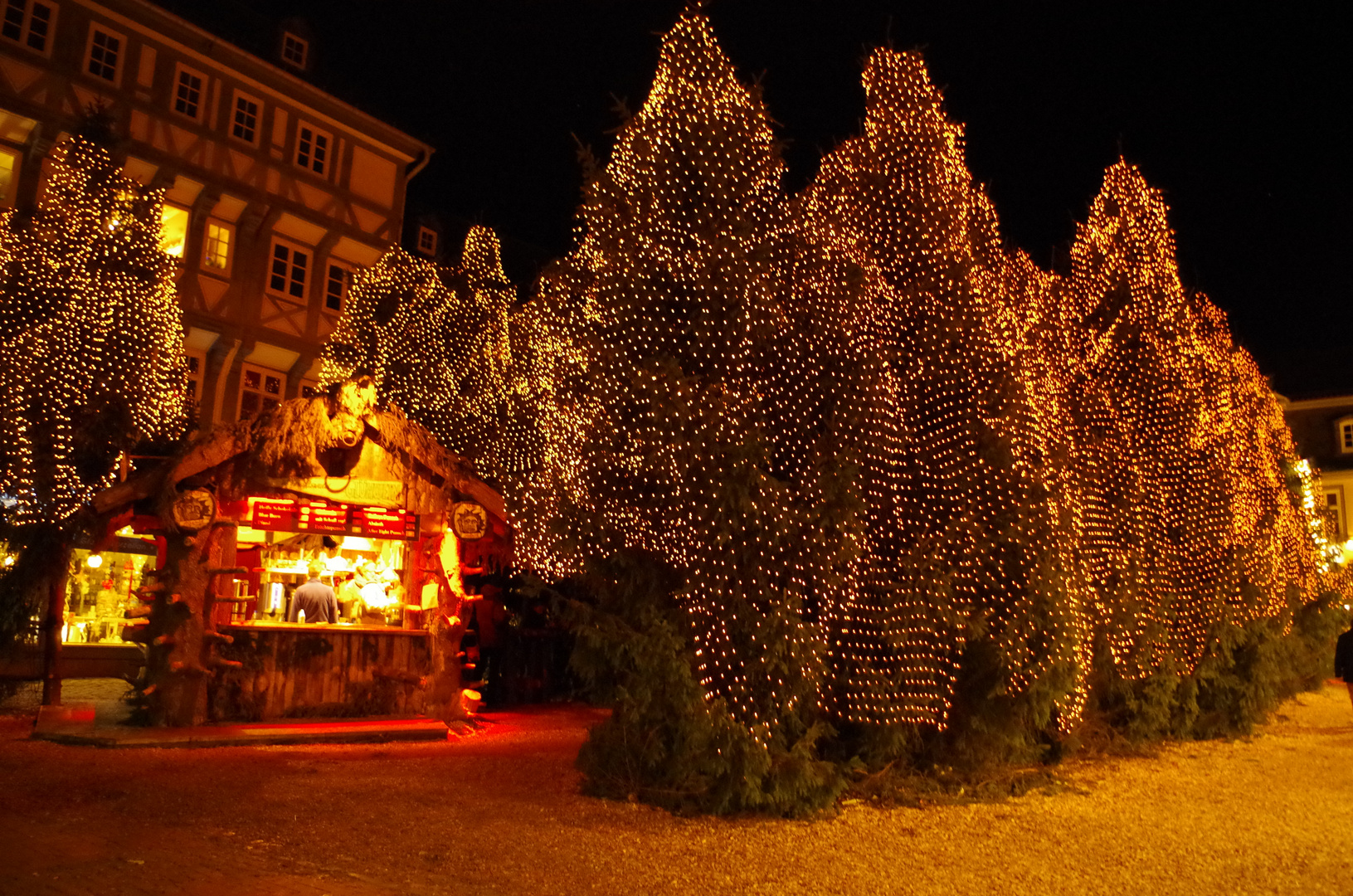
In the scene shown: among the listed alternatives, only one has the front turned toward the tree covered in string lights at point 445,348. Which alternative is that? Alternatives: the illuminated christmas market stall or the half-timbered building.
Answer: the half-timbered building

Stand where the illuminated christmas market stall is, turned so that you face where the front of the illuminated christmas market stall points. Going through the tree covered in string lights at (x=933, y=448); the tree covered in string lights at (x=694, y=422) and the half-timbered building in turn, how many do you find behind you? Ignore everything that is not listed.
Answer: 1

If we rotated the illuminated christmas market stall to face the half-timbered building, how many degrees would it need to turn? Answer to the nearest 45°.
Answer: approximately 180°

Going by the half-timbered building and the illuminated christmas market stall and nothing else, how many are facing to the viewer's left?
0

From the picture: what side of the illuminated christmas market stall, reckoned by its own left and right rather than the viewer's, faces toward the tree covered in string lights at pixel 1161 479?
left

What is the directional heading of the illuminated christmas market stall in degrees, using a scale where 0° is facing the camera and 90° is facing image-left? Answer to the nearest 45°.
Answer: approximately 0°

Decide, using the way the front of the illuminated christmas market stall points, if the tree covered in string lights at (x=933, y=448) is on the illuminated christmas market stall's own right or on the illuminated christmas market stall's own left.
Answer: on the illuminated christmas market stall's own left
